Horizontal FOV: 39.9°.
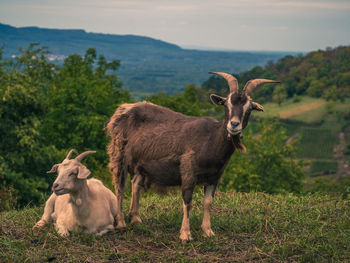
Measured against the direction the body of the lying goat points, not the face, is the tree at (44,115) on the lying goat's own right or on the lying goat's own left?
on the lying goat's own right

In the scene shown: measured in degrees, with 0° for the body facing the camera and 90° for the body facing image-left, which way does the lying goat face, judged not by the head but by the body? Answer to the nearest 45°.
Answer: approximately 45°

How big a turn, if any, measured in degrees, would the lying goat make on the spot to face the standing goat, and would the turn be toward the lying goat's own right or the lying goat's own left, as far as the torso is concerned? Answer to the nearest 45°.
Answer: approximately 135° to the lying goat's own left
